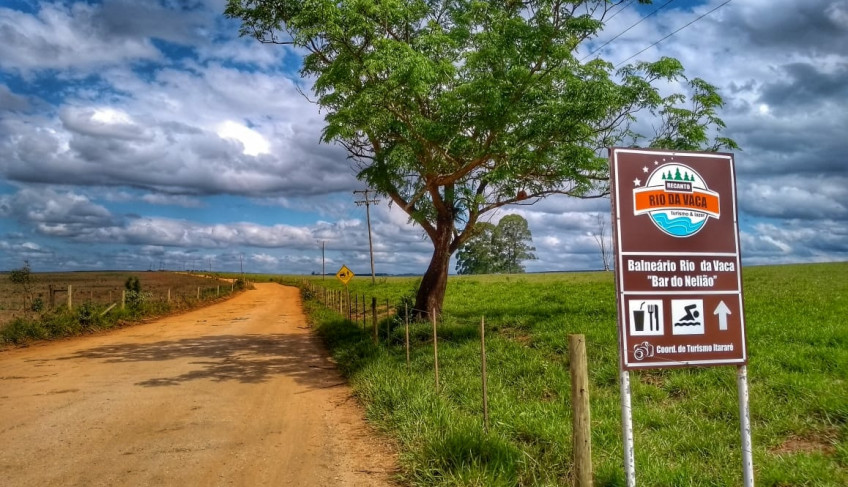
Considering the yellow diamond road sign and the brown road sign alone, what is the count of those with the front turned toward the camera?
2

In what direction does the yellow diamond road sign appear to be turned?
toward the camera

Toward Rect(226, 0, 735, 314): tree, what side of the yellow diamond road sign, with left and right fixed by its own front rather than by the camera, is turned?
front

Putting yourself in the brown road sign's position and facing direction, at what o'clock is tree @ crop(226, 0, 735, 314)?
The tree is roughly at 5 o'clock from the brown road sign.

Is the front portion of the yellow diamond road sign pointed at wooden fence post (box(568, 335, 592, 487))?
yes

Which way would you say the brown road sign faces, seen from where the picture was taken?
facing the viewer

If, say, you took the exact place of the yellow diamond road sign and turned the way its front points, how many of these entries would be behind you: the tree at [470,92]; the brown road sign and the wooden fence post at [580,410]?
0

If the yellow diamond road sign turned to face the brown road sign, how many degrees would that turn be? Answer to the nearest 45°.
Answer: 0° — it already faces it

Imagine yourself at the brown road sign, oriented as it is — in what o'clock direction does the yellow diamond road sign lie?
The yellow diamond road sign is roughly at 5 o'clock from the brown road sign.

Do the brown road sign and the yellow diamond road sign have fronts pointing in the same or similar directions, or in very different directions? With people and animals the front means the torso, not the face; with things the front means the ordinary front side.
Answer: same or similar directions
